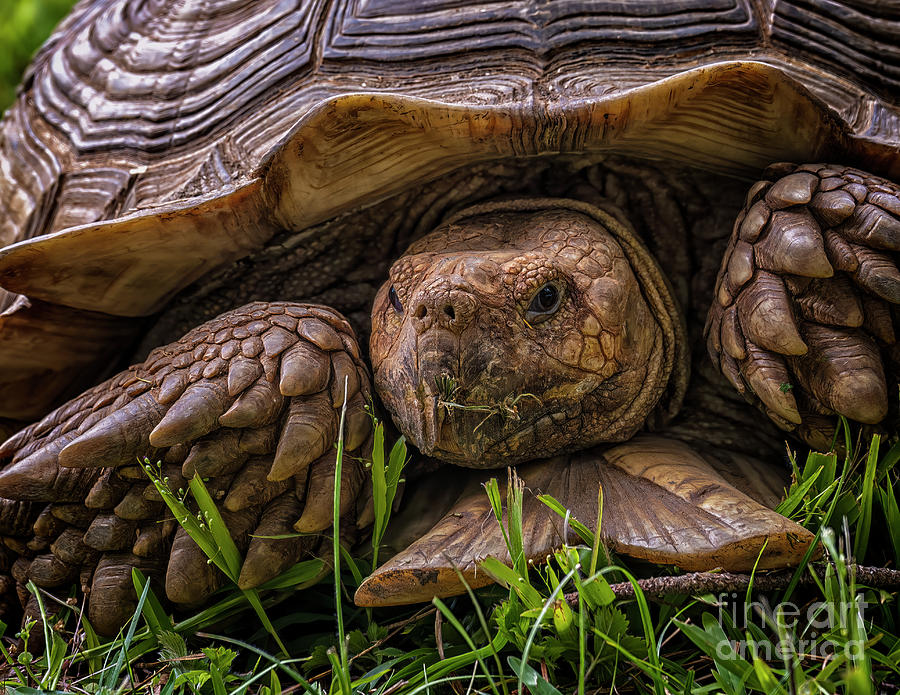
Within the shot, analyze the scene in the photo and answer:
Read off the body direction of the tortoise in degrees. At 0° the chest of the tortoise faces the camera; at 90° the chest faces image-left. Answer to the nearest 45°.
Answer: approximately 0°

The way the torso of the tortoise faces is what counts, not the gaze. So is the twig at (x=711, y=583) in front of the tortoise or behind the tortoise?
in front
